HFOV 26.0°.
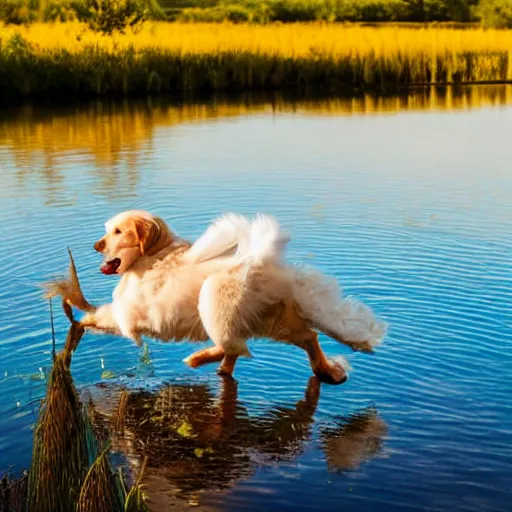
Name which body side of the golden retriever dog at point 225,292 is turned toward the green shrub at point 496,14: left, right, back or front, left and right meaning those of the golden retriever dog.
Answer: right

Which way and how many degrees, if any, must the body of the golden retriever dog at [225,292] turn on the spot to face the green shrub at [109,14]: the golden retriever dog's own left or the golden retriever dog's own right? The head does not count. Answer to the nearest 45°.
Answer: approximately 90° to the golden retriever dog's own right

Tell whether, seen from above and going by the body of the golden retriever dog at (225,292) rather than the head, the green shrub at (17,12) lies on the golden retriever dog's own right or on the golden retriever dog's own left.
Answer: on the golden retriever dog's own right

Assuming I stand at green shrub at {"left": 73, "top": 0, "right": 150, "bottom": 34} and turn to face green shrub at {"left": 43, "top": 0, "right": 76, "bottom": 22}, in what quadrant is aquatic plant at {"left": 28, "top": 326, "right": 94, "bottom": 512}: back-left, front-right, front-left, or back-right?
back-left

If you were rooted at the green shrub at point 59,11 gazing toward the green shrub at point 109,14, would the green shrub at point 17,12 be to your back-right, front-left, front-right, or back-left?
back-right

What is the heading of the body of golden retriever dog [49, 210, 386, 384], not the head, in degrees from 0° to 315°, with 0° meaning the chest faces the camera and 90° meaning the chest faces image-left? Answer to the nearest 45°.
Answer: approximately 90°

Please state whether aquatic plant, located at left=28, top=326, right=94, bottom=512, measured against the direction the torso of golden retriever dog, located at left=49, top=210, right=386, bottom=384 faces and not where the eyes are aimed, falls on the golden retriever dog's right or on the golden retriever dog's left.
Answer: on the golden retriever dog's left

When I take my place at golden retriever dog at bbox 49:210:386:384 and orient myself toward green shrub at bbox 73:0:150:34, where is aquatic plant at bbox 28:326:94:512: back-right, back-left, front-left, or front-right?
back-left
